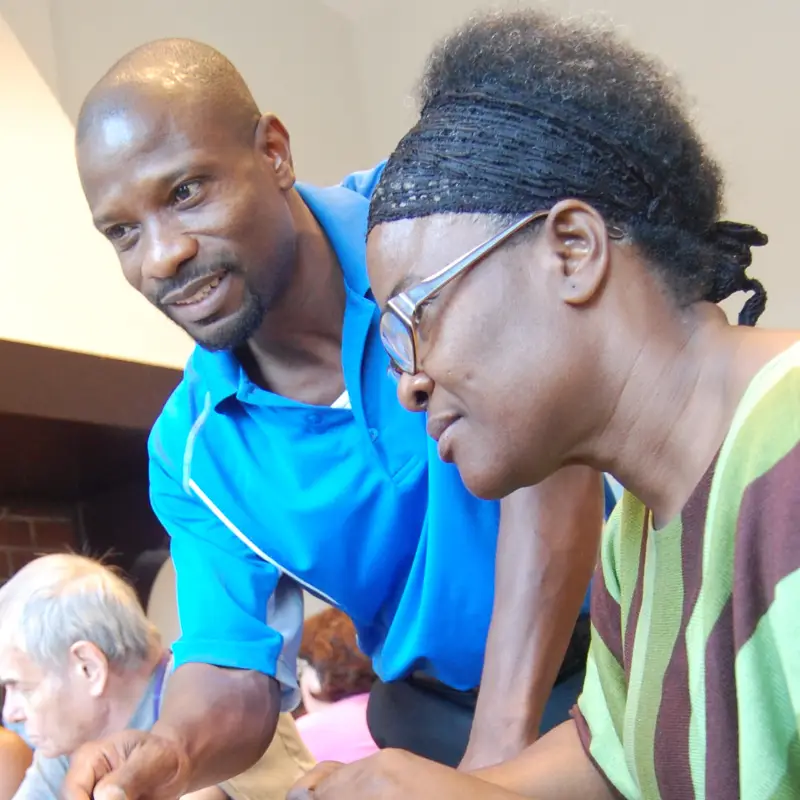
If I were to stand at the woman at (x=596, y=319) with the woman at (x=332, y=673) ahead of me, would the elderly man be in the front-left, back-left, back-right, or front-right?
front-left

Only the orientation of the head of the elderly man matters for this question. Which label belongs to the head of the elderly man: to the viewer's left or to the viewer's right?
to the viewer's left

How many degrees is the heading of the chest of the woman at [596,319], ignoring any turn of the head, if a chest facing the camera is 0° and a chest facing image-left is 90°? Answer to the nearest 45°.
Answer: approximately 90°

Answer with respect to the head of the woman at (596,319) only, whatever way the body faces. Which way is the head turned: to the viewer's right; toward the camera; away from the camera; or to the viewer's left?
to the viewer's left

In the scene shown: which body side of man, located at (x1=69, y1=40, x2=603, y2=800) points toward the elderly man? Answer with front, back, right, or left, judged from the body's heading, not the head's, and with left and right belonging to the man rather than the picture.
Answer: right

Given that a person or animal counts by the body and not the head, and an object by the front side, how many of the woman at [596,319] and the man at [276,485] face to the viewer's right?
0
